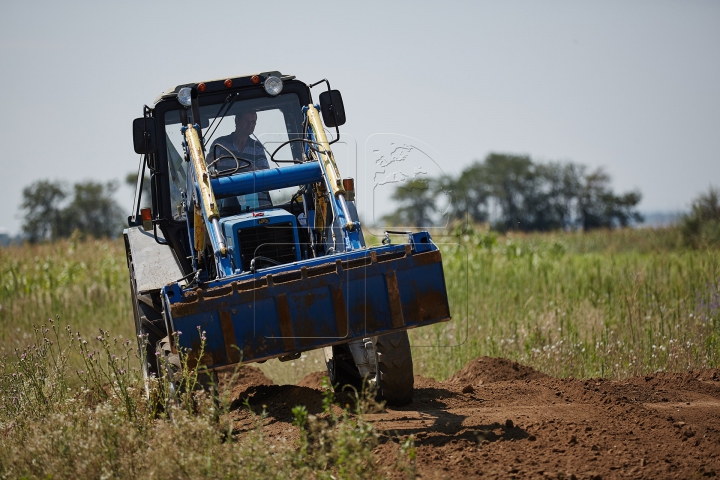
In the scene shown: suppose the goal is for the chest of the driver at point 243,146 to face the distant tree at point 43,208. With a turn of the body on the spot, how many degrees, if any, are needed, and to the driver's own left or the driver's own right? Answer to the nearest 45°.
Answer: approximately 180°

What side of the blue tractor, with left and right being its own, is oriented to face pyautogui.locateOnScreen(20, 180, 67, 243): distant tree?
back

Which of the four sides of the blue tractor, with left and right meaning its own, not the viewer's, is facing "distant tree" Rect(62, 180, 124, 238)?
back

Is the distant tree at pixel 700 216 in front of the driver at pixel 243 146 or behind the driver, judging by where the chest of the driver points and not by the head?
behind

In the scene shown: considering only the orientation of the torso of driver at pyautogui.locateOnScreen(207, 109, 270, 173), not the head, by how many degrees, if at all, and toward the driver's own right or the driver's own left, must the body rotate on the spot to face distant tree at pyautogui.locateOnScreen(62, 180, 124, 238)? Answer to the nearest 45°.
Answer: approximately 180°

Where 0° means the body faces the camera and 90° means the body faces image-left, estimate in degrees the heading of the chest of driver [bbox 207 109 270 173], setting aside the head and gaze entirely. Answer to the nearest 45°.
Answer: approximately 0°

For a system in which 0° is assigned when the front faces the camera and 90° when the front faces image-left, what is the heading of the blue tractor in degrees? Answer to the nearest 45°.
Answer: approximately 0°
